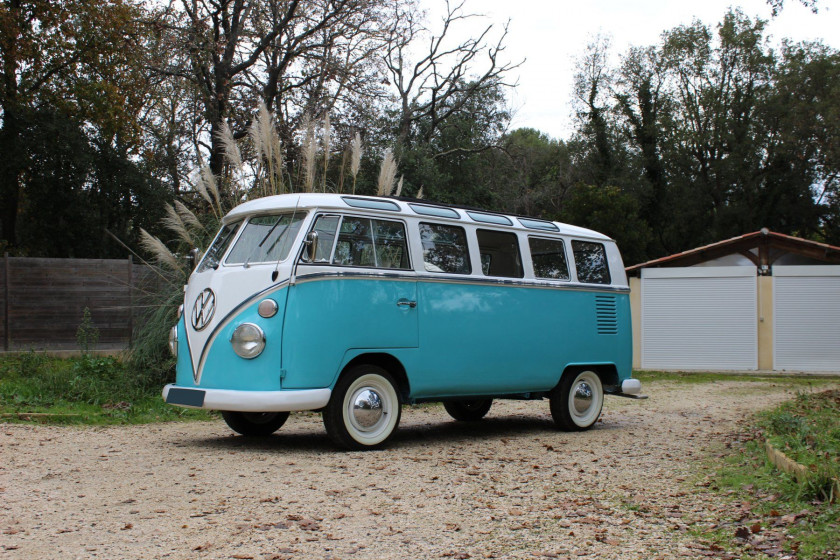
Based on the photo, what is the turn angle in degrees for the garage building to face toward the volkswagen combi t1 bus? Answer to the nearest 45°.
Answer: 0° — it already faces it

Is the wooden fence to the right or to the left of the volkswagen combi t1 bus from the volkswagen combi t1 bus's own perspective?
on its right

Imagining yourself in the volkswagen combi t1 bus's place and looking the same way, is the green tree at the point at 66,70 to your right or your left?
on your right

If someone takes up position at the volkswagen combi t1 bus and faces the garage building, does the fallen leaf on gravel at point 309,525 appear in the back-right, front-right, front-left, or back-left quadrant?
back-right

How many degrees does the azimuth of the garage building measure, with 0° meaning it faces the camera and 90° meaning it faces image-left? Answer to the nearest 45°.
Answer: approximately 0°

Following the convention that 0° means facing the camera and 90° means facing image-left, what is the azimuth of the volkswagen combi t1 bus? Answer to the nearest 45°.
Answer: approximately 45°

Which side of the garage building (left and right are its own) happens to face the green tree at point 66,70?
right

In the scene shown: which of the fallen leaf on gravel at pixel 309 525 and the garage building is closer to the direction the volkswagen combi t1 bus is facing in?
the fallen leaf on gravel

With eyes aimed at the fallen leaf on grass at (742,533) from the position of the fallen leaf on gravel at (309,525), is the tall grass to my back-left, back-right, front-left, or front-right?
back-left

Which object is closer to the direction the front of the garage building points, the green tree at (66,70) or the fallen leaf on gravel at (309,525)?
the fallen leaf on gravel
